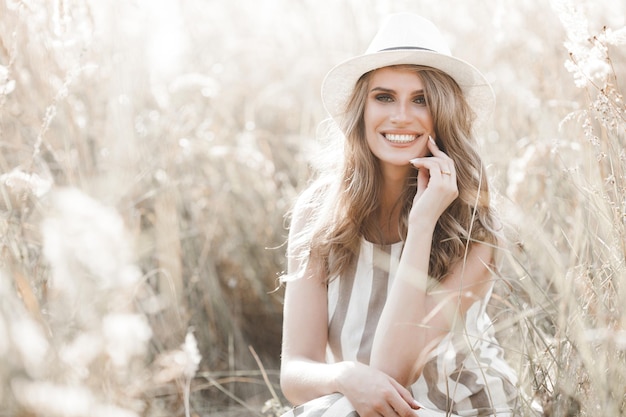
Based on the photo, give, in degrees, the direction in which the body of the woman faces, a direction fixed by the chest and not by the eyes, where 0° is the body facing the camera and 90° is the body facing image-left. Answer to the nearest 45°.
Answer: approximately 0°
